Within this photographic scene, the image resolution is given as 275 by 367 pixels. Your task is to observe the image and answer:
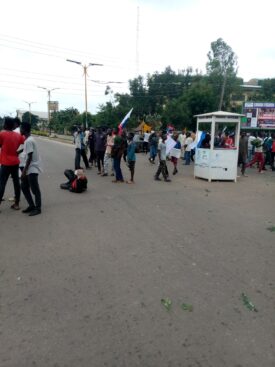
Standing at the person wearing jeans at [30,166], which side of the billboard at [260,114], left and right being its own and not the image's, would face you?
front

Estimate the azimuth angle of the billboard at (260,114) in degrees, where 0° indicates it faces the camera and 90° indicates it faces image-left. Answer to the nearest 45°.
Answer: approximately 0°

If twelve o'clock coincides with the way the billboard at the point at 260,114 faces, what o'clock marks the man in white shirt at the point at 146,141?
The man in white shirt is roughly at 2 o'clock from the billboard.

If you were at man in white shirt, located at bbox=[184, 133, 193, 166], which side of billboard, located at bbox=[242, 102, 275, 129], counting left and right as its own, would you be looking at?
front
